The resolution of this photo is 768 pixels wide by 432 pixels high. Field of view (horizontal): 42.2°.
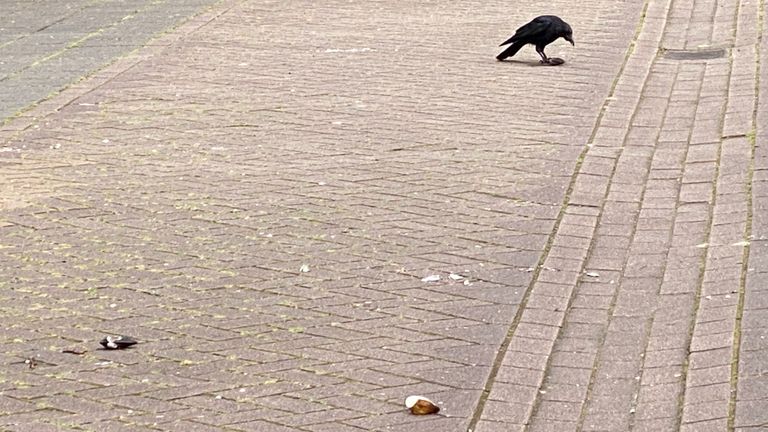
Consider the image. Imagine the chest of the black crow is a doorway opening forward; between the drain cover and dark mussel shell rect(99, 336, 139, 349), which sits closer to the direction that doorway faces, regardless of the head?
the drain cover

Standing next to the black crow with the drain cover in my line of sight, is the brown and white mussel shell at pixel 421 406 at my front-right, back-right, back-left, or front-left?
back-right

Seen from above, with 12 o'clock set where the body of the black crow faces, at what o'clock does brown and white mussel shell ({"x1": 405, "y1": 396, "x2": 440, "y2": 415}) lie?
The brown and white mussel shell is roughly at 3 o'clock from the black crow.

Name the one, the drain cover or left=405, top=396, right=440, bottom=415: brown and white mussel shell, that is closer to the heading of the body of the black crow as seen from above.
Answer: the drain cover

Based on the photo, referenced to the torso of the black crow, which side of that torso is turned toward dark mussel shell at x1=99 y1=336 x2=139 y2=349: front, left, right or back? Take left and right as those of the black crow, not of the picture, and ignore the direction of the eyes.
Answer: right

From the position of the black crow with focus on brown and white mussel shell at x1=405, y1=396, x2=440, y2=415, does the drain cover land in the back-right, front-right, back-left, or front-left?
back-left

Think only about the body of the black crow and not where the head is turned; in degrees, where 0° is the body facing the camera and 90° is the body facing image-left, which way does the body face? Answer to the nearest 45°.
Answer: approximately 270°
